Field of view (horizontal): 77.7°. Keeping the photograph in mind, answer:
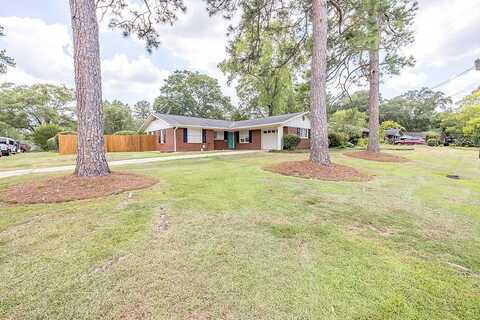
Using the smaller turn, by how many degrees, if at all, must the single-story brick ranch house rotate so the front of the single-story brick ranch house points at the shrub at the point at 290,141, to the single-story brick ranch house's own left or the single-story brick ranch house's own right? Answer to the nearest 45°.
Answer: approximately 45° to the single-story brick ranch house's own left

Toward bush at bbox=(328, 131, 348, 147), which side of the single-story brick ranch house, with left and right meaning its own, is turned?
left

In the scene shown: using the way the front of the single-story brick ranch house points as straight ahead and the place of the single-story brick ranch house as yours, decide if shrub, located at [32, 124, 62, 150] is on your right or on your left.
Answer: on your right

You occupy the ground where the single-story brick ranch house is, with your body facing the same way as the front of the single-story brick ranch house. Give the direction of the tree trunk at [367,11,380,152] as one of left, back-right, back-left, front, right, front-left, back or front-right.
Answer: front-left

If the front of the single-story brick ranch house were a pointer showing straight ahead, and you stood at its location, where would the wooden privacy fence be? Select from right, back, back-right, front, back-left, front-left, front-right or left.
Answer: right

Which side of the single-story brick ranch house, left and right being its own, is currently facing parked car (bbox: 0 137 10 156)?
right

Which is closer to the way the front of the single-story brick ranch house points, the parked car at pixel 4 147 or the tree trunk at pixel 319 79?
the tree trunk

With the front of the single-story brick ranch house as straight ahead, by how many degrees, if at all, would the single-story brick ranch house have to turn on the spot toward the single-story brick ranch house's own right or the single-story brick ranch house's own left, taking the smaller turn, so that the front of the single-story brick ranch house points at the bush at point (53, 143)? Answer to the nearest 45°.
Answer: approximately 90° to the single-story brick ranch house's own right

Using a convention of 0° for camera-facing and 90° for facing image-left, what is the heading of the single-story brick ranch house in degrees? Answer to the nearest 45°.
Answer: approximately 0°

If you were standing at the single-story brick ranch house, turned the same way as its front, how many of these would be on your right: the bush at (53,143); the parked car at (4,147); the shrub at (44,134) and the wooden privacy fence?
4

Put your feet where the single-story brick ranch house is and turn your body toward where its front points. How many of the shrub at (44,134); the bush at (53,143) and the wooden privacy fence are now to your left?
0

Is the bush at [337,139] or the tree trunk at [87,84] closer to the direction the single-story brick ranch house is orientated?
the tree trunk

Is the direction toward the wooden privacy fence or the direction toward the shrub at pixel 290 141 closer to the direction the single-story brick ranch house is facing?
the shrub

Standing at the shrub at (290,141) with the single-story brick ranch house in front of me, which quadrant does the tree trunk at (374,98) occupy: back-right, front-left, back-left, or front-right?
back-left
